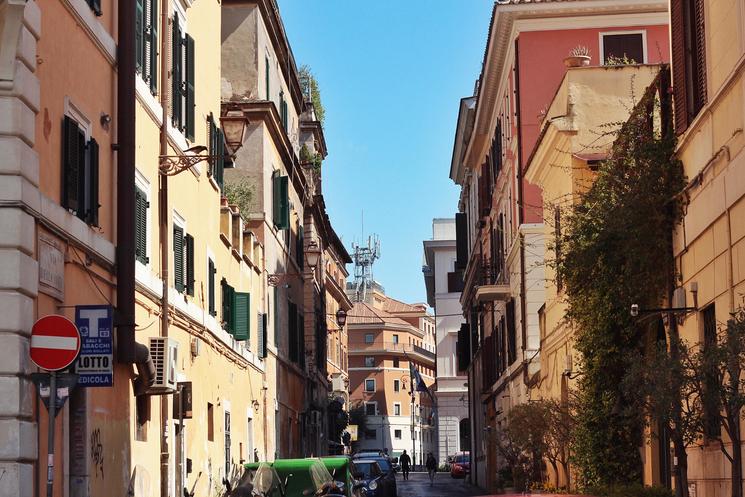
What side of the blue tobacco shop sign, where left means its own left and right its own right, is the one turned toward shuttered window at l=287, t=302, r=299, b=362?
back

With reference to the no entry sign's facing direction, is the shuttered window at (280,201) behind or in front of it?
behind

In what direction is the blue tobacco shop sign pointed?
toward the camera

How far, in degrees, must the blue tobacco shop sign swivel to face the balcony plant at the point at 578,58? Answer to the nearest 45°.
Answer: approximately 135° to its left

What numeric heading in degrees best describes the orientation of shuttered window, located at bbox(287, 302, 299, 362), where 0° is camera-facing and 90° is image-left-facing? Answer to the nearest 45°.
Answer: approximately 270°

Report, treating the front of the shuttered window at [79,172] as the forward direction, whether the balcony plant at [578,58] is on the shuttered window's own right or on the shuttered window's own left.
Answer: on the shuttered window's own left

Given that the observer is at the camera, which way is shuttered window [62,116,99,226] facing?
facing the viewer and to the right of the viewer

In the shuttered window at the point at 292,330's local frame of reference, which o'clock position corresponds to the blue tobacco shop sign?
The blue tobacco shop sign is roughly at 3 o'clock from the shuttered window.

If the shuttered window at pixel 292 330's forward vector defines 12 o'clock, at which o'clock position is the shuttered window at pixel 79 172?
the shuttered window at pixel 79 172 is roughly at 3 o'clock from the shuttered window at pixel 292 330.

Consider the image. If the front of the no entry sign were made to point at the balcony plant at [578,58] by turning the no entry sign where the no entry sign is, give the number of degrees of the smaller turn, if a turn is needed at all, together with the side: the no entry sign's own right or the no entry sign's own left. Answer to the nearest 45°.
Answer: approximately 135° to the no entry sign's own left

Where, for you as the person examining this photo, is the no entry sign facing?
facing the viewer

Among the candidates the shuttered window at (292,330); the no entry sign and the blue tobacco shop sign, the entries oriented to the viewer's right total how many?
1

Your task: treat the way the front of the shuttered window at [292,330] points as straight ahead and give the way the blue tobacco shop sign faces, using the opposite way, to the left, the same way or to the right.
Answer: to the right

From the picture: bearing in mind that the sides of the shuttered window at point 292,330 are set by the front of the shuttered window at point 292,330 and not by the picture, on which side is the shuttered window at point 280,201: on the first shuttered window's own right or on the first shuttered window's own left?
on the first shuttered window's own right
